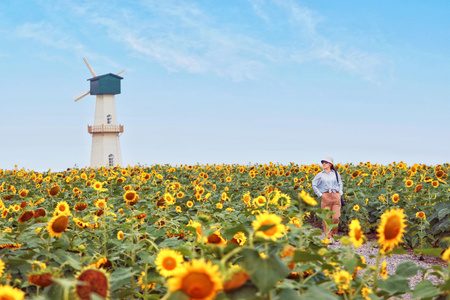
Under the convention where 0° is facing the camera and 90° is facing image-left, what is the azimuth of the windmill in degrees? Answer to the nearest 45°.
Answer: approximately 135°

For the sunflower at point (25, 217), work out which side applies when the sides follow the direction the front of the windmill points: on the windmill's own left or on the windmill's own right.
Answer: on the windmill's own left

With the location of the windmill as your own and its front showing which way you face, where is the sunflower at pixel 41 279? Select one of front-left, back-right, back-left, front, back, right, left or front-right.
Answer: back-left

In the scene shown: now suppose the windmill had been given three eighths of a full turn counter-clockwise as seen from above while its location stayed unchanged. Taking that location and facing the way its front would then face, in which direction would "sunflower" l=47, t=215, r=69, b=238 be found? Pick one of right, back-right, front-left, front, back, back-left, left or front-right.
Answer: front

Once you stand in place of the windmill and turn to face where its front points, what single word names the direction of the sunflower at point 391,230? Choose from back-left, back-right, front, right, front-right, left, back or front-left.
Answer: back-left

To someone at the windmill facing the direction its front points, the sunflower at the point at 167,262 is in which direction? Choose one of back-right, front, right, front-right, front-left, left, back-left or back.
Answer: back-left

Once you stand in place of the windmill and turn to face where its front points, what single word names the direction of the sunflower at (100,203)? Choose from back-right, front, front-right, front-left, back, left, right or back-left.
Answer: back-left

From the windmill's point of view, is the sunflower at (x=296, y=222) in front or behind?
behind

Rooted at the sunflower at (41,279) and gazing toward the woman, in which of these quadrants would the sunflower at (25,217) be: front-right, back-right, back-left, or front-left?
front-left

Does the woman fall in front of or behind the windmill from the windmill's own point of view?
behind

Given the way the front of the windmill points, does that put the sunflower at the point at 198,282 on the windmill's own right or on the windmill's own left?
on the windmill's own left

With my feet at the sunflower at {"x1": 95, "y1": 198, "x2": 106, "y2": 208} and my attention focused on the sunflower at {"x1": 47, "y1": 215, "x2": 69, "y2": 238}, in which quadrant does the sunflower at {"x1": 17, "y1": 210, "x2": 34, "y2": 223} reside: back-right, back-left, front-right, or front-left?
front-right

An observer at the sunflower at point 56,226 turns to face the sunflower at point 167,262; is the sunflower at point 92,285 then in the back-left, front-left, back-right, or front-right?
front-right
